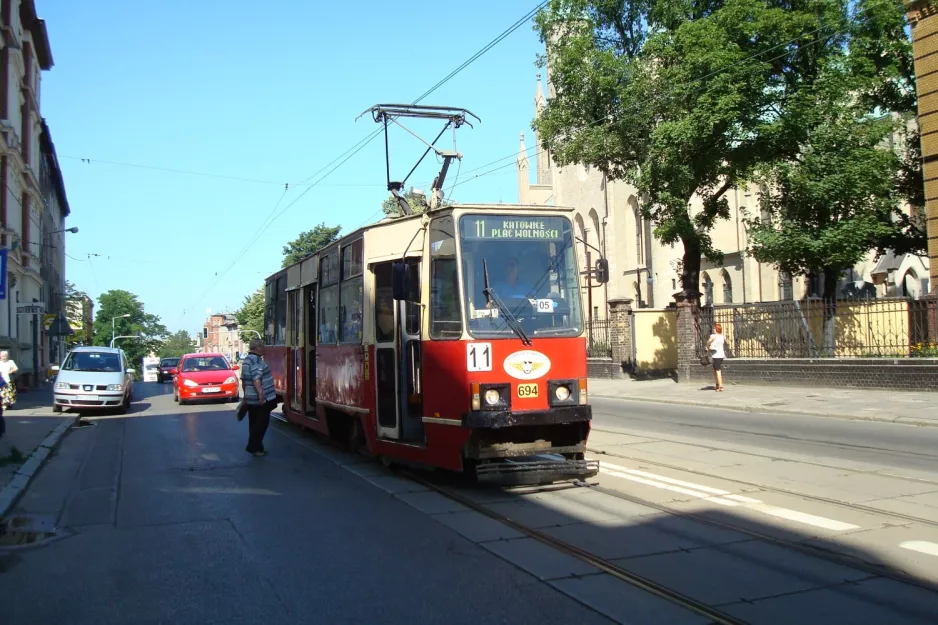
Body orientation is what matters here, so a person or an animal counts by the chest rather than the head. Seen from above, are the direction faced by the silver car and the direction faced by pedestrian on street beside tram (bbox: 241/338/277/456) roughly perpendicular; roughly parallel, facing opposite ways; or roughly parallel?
roughly perpendicular

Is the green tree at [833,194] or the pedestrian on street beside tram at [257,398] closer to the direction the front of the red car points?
the pedestrian on street beside tram

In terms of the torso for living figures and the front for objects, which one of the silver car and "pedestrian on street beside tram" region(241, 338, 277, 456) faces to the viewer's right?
the pedestrian on street beside tram

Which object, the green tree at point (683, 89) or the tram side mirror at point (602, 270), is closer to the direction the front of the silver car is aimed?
the tram side mirror

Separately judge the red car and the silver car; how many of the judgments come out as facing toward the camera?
2

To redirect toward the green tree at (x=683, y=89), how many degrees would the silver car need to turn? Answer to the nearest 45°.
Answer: approximately 90° to its left

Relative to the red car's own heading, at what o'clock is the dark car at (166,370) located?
The dark car is roughly at 6 o'clock from the red car.

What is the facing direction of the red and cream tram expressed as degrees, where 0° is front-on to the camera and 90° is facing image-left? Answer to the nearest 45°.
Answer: approximately 315°

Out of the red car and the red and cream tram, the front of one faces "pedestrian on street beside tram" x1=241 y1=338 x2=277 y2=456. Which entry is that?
the red car

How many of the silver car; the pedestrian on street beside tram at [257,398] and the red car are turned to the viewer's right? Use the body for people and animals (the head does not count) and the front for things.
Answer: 1

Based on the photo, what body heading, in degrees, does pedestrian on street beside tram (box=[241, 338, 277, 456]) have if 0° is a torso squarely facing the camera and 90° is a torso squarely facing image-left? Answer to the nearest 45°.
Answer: approximately 270°

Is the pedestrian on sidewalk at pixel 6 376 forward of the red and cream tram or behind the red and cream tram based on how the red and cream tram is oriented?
behind

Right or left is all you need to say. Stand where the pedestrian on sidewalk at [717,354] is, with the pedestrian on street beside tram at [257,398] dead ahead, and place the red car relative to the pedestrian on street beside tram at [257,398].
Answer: right

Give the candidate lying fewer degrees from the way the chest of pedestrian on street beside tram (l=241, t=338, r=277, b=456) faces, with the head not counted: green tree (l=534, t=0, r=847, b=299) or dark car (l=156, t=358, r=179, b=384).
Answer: the green tree
